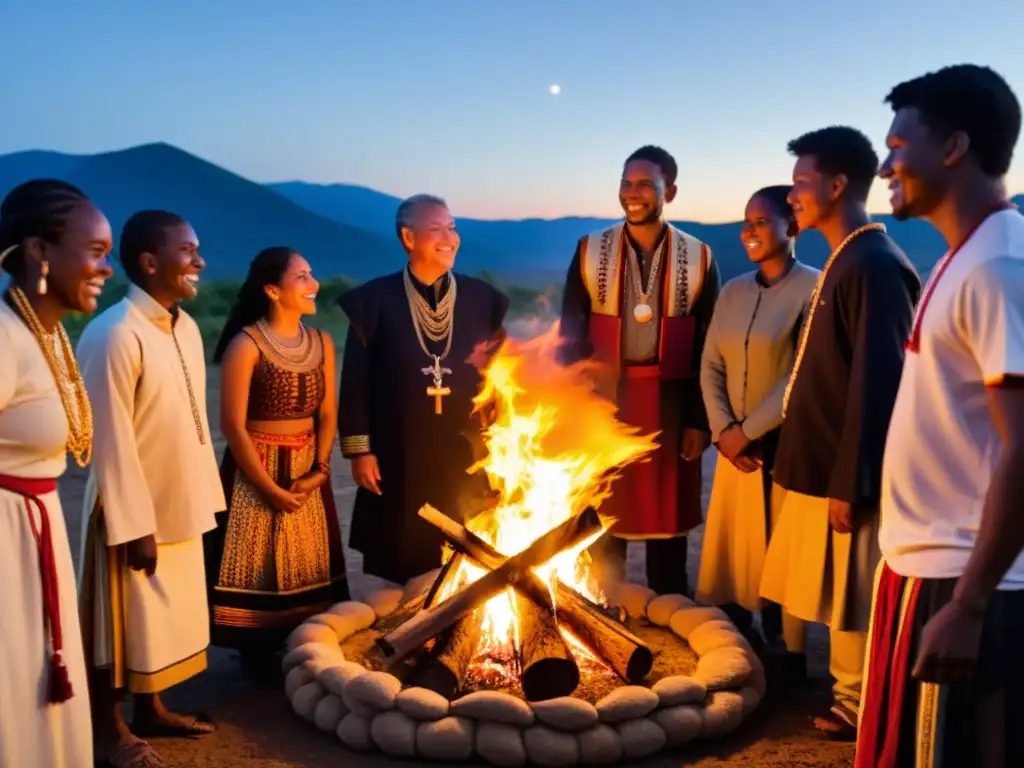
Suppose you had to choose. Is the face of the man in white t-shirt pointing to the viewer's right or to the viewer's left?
to the viewer's left

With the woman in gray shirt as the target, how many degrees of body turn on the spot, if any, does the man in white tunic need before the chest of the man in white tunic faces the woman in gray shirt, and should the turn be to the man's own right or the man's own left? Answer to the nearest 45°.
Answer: approximately 45° to the man's own left

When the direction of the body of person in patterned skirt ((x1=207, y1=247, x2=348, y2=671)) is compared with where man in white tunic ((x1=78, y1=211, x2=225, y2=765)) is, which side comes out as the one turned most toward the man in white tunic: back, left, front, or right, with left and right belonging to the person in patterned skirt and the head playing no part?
right

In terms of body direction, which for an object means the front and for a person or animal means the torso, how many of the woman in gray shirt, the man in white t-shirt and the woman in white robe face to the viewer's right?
1

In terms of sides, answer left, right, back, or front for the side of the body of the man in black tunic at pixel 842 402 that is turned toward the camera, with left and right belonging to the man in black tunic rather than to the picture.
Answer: left

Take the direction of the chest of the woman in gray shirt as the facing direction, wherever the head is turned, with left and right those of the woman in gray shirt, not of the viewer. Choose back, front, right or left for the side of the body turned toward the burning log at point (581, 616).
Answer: front

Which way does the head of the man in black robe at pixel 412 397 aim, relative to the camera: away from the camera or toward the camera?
toward the camera

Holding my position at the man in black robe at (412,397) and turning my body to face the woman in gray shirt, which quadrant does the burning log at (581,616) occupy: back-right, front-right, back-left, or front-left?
front-right

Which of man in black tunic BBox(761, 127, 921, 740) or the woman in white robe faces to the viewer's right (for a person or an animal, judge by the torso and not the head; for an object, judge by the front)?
the woman in white robe

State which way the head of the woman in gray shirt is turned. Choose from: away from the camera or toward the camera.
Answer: toward the camera

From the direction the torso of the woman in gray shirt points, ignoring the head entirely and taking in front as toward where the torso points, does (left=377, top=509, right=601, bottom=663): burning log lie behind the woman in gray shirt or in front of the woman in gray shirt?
in front

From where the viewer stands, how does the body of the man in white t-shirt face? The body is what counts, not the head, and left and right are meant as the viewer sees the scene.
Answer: facing to the left of the viewer

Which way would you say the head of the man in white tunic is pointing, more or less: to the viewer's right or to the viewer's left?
to the viewer's right

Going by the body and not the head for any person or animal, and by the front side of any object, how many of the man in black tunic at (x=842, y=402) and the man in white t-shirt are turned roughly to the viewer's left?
2
